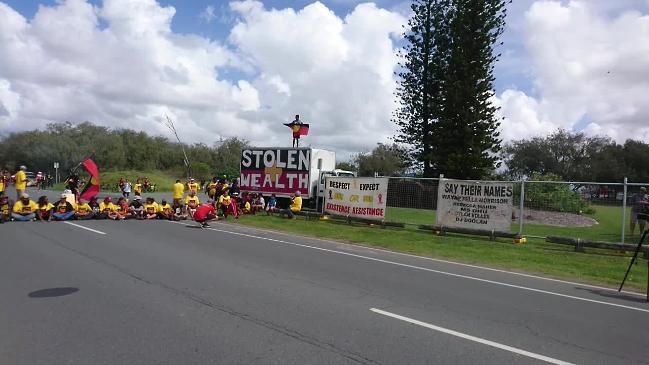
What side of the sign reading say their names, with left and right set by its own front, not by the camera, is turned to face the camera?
front

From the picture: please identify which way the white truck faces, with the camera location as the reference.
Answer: facing the viewer and to the right of the viewer

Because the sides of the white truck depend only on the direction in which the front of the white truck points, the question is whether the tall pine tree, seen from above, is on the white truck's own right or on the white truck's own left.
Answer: on the white truck's own left

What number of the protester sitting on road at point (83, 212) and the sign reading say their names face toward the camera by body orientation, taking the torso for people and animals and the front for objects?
2

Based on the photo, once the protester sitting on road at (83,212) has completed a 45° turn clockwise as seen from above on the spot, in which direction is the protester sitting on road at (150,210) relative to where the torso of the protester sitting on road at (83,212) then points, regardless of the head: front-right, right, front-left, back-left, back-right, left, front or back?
back-left

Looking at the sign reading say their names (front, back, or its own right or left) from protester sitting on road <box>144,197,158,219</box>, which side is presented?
right

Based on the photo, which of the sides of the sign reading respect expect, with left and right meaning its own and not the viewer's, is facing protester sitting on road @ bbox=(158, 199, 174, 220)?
right

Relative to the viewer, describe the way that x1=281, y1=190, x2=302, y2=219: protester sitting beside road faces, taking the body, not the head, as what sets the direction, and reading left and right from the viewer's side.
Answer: facing the viewer and to the left of the viewer

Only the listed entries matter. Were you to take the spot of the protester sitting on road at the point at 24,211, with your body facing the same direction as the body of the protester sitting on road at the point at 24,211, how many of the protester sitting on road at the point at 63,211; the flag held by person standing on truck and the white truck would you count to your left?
3

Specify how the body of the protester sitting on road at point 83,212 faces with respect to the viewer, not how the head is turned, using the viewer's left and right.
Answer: facing the viewer
